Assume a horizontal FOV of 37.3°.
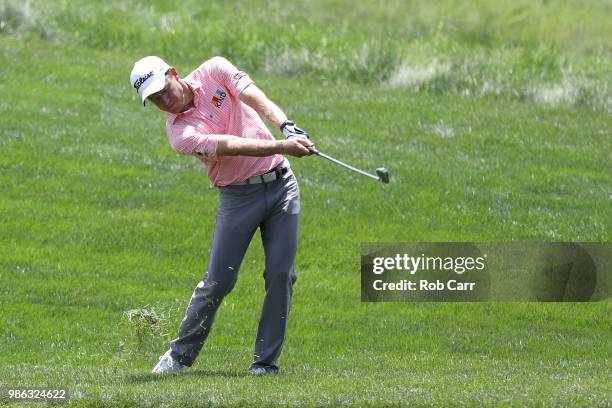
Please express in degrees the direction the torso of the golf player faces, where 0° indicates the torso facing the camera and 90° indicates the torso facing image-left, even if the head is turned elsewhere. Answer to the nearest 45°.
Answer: approximately 0°
